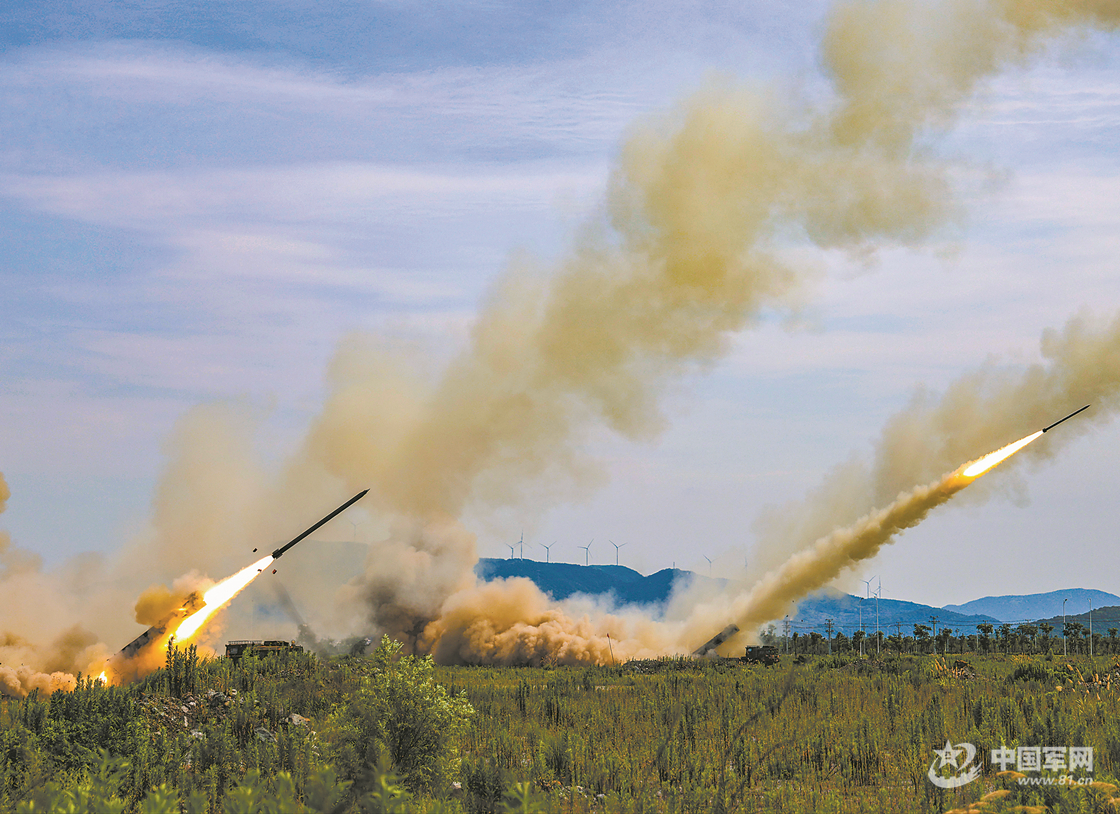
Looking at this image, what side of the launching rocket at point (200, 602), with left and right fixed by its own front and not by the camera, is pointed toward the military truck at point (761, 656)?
front

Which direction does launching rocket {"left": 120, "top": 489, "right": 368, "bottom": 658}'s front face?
to the viewer's right

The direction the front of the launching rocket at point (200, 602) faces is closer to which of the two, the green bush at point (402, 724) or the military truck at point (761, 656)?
the military truck

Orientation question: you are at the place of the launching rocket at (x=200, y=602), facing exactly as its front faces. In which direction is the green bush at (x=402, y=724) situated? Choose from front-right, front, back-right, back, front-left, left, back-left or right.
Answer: right
